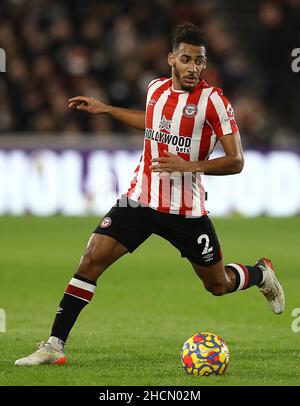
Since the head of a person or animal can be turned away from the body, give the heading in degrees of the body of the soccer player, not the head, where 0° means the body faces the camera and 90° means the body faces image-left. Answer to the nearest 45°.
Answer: approximately 45°
